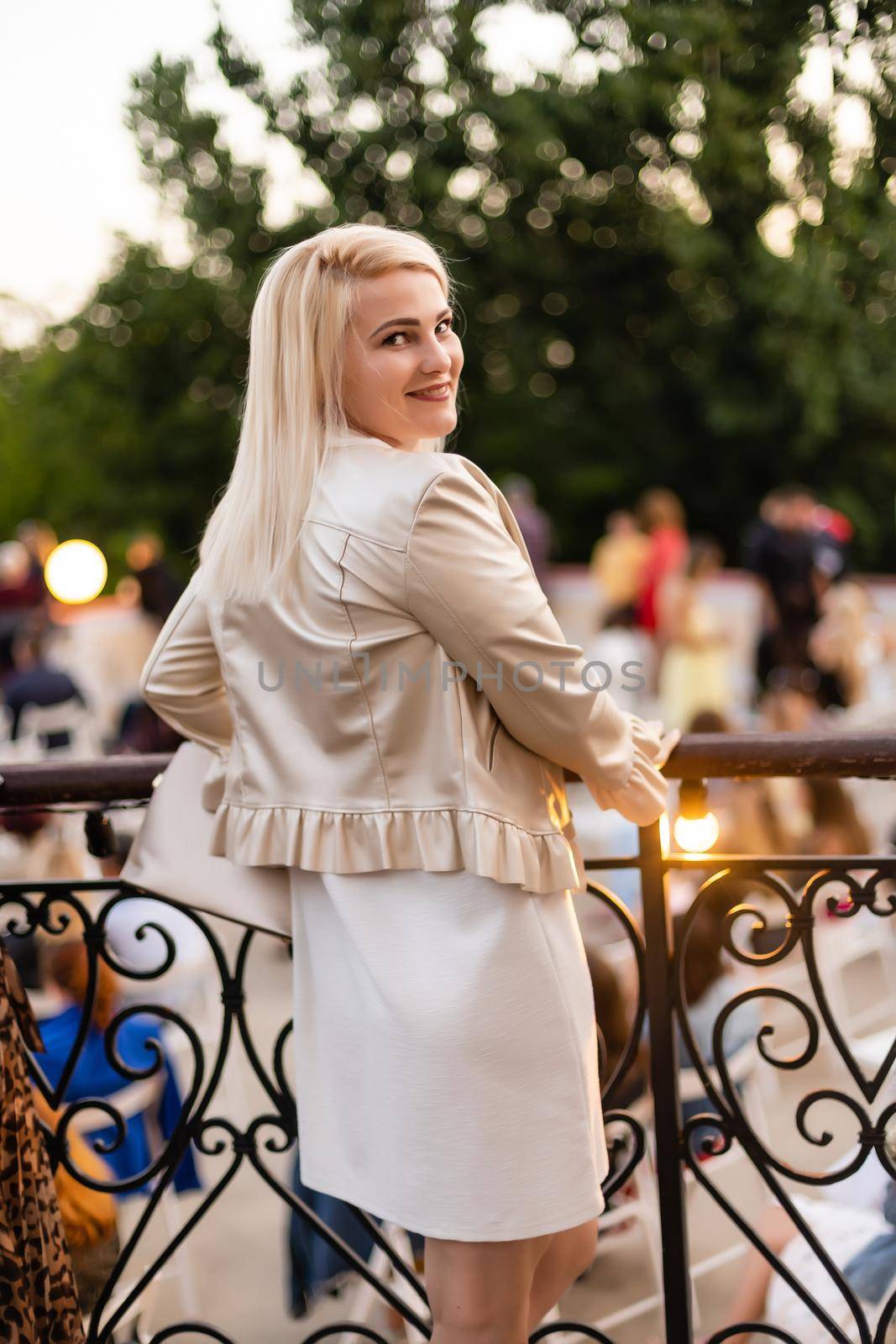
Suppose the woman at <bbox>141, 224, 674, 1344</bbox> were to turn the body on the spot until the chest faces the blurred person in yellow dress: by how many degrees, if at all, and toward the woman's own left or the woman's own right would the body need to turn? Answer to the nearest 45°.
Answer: approximately 45° to the woman's own left

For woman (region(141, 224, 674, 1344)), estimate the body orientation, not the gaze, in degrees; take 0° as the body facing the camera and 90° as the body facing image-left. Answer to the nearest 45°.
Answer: approximately 225°

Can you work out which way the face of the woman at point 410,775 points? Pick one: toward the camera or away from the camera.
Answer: toward the camera

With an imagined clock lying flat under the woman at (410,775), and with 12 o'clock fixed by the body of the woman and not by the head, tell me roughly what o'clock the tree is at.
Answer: The tree is roughly at 11 o'clock from the woman.

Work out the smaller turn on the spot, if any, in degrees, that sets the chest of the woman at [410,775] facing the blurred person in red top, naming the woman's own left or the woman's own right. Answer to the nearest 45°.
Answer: approximately 45° to the woman's own left

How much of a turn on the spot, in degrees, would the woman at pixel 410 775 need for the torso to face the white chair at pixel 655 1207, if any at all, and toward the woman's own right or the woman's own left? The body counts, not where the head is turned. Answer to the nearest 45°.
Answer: approximately 45° to the woman's own left

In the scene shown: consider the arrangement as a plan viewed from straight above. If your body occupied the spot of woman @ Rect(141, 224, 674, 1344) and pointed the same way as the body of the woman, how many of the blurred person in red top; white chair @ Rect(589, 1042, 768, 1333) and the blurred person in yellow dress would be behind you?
0

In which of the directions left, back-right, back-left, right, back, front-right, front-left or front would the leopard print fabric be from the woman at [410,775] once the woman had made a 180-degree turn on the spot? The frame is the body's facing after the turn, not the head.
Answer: right
